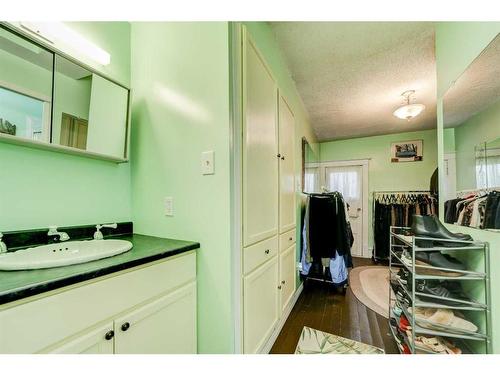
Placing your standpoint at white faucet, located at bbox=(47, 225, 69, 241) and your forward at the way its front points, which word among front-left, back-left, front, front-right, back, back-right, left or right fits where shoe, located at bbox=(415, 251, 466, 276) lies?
front

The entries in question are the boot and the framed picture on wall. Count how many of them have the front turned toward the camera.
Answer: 1

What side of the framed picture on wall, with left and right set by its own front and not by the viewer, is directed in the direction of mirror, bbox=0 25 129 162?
front

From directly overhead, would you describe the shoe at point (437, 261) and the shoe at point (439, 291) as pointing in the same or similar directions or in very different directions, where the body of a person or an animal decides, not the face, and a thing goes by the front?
same or similar directions

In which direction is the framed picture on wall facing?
toward the camera

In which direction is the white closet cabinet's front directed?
to the viewer's right

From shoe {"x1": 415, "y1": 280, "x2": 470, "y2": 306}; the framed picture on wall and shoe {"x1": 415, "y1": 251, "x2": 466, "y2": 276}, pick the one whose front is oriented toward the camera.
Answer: the framed picture on wall

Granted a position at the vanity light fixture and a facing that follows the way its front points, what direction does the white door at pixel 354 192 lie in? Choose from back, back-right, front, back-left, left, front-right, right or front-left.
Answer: front-left

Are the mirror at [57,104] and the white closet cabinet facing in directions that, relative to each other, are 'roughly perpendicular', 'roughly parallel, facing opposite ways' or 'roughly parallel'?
roughly parallel
